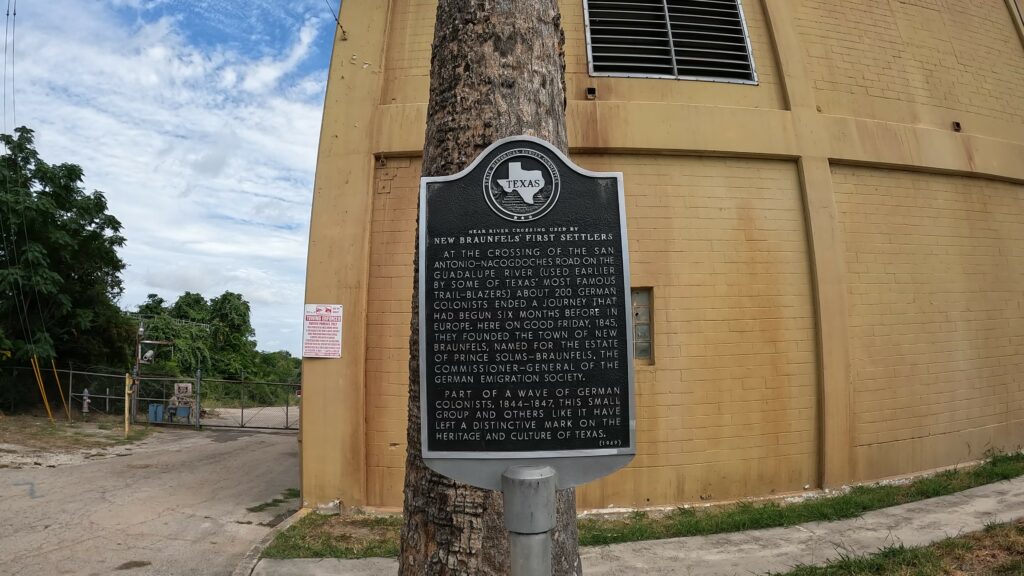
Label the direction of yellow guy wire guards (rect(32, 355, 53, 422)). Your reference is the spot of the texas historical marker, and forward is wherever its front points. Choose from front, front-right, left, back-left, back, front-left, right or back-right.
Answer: back-right

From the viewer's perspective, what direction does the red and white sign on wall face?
toward the camera

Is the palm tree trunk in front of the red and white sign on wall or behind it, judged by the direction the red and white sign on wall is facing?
in front

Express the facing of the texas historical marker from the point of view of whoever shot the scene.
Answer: facing the viewer

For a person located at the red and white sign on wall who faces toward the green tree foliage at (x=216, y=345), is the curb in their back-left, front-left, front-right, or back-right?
back-left
